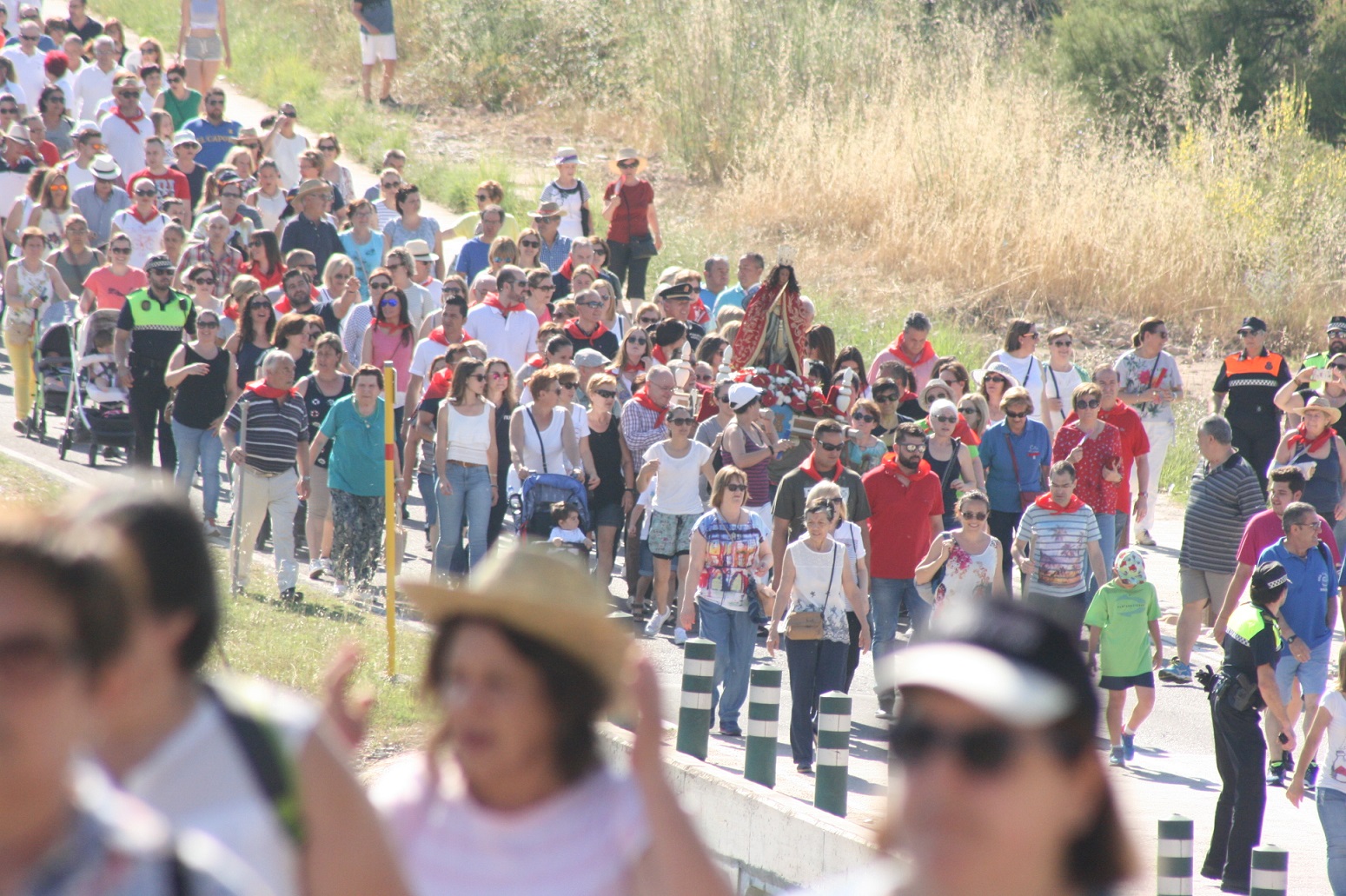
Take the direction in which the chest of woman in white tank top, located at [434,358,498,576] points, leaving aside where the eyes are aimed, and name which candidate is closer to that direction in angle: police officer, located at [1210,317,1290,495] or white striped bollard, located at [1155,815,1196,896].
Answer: the white striped bollard

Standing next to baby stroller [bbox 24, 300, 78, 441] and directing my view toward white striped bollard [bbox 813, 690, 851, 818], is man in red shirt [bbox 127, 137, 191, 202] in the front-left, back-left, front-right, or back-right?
back-left

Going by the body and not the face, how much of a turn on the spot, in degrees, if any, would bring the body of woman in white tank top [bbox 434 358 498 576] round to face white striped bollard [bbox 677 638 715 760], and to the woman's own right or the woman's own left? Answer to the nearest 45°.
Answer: approximately 45° to the woman's own left

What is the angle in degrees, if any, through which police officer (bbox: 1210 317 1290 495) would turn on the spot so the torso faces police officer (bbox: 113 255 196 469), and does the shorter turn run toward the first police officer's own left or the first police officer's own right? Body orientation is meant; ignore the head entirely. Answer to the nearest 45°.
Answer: approximately 45° to the first police officer's own right

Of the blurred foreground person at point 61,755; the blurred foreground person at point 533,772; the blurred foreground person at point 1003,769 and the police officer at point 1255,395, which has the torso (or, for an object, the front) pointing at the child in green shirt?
the police officer

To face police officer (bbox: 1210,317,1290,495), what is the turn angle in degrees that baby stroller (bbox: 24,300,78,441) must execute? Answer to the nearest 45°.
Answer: approximately 90° to its left

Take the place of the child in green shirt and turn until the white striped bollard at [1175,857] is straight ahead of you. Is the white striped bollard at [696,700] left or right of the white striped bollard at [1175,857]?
right

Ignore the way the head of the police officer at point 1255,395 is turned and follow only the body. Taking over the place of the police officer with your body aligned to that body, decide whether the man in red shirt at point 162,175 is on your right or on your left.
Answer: on your right

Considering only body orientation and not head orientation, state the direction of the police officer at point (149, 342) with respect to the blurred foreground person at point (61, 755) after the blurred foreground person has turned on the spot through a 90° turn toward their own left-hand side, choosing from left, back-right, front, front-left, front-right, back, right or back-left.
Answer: back-left
